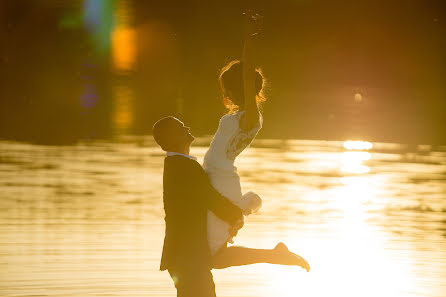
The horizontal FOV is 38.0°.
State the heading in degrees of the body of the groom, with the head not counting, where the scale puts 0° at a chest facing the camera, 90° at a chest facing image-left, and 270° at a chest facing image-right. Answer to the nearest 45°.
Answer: approximately 270°

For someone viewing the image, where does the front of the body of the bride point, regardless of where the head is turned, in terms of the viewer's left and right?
facing to the left of the viewer

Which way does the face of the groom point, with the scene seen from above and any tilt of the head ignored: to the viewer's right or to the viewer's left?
to the viewer's right
